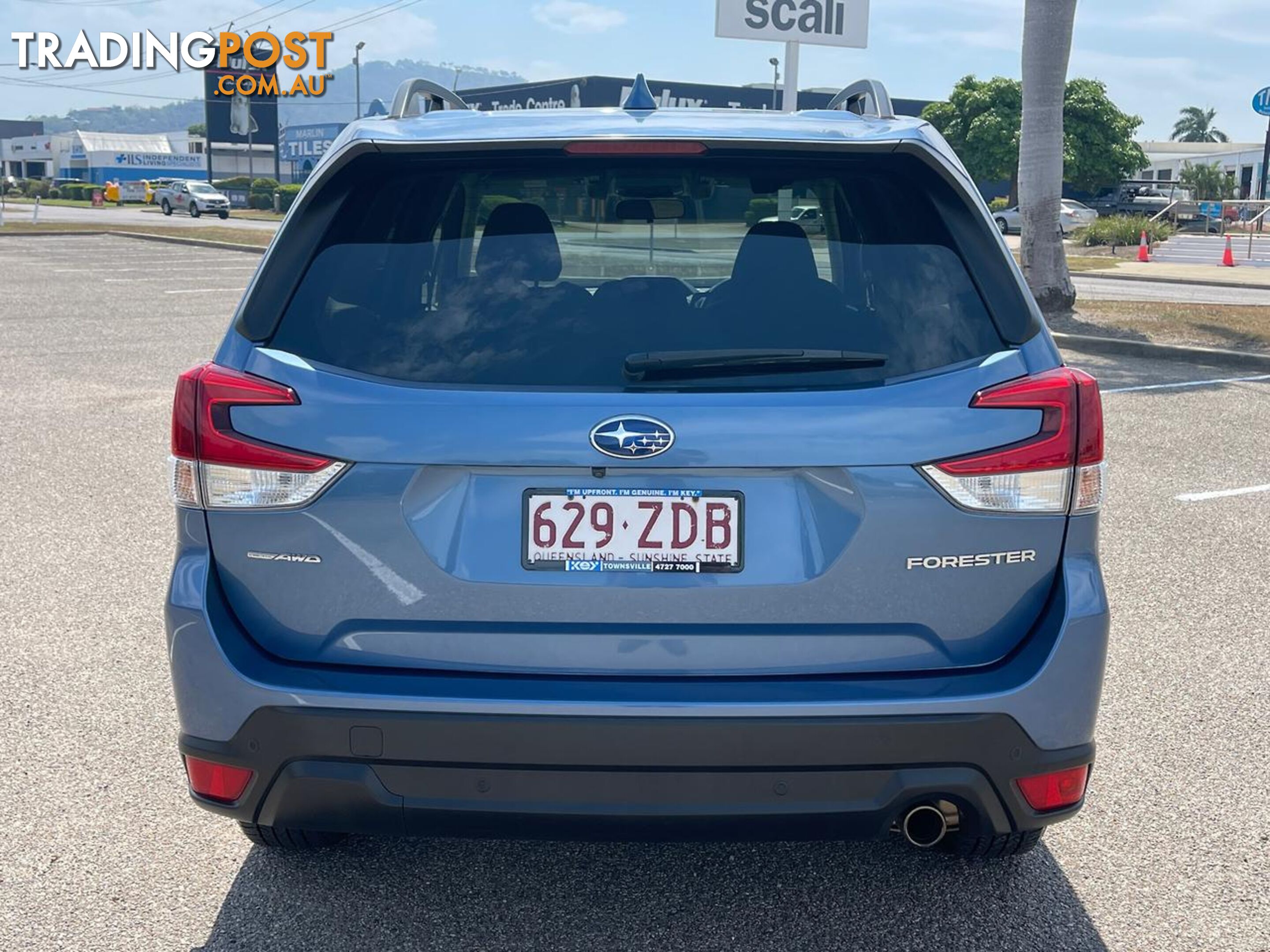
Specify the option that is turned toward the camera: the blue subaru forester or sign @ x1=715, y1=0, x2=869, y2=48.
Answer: the sign

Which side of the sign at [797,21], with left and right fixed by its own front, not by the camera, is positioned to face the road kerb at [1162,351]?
front

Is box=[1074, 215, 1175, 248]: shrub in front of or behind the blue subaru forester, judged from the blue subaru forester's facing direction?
in front

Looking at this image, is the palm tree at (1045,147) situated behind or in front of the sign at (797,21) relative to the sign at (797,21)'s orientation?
in front

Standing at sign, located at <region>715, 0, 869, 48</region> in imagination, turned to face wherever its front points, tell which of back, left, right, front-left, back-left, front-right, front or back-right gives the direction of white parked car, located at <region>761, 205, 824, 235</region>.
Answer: front

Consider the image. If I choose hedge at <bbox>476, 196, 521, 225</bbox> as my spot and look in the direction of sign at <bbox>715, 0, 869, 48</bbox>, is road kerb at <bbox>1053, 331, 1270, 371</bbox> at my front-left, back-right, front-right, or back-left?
front-right

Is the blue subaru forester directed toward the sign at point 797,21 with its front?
yes

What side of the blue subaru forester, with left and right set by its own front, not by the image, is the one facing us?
back

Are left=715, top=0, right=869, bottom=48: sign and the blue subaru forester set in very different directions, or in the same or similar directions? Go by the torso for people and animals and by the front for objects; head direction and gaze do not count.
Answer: very different directions

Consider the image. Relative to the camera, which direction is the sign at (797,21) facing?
toward the camera

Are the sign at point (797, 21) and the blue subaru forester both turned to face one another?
yes
